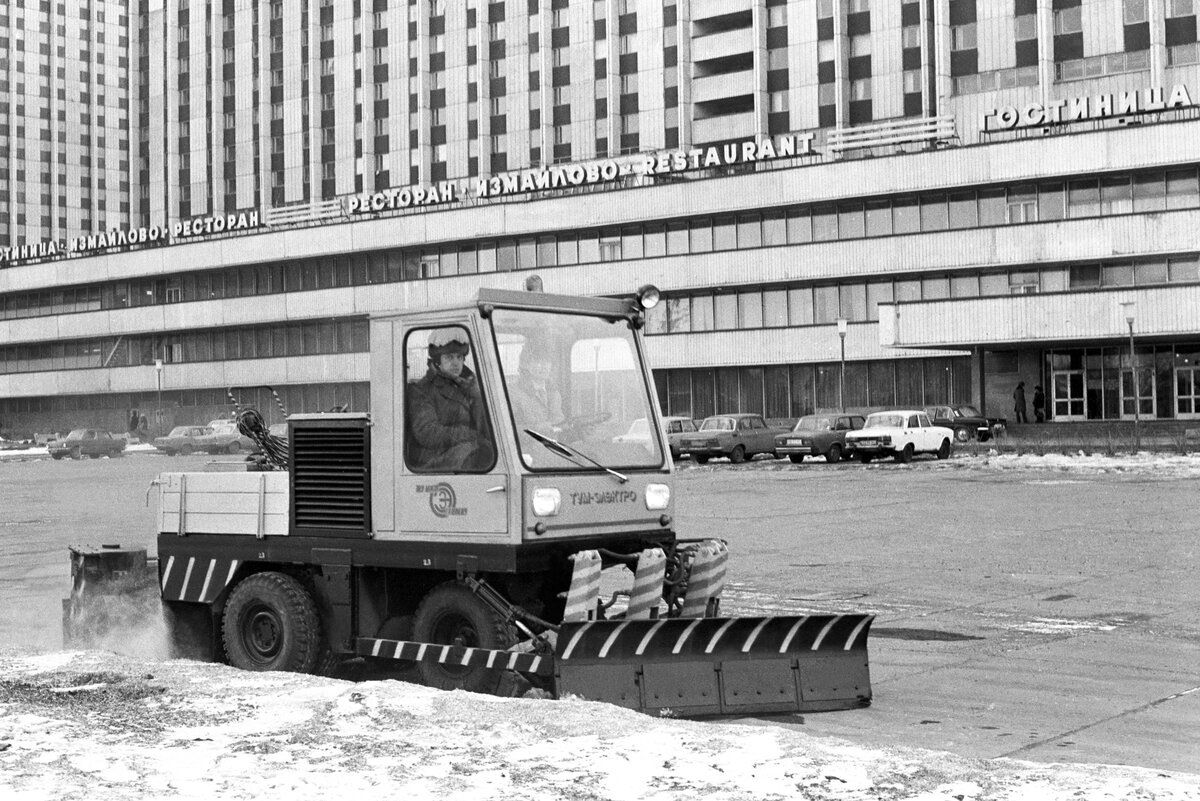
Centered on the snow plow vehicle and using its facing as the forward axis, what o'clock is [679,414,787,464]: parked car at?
The parked car is roughly at 8 o'clock from the snow plow vehicle.

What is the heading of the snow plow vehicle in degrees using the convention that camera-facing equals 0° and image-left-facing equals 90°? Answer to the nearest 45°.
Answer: approximately 315°

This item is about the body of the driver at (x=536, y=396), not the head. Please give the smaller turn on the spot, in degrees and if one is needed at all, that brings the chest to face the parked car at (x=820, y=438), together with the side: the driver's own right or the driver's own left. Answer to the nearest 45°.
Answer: approximately 135° to the driver's own left

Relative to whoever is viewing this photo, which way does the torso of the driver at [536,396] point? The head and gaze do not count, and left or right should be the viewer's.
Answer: facing the viewer and to the right of the viewer

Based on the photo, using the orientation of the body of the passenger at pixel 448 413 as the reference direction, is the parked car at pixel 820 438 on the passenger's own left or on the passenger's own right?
on the passenger's own left

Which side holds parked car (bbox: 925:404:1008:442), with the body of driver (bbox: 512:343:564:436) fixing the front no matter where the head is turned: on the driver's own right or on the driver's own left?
on the driver's own left

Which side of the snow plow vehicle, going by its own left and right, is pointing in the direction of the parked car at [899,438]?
left

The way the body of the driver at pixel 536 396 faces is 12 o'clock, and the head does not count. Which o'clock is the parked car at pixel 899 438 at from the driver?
The parked car is roughly at 8 o'clock from the driver.

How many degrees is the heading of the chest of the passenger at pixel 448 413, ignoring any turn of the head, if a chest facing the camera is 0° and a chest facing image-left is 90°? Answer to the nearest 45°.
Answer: approximately 315°

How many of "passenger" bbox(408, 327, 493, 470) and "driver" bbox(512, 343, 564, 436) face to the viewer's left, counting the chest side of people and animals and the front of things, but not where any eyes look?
0

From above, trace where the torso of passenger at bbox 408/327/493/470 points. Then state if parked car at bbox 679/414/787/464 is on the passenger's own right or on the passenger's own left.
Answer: on the passenger's own left

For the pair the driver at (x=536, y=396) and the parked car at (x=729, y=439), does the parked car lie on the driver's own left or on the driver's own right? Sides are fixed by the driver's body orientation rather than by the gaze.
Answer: on the driver's own left
